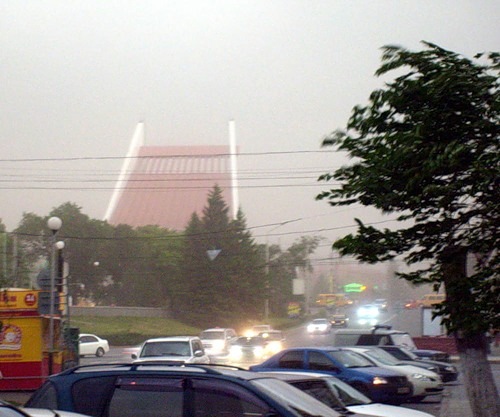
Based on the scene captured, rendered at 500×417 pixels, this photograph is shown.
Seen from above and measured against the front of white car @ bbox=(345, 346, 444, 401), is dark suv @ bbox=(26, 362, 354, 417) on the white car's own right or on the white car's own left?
on the white car's own right

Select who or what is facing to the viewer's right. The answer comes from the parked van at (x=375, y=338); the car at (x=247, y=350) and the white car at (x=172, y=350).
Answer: the parked van at (x=375, y=338)

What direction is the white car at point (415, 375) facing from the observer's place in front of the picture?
facing the viewer and to the right of the viewer

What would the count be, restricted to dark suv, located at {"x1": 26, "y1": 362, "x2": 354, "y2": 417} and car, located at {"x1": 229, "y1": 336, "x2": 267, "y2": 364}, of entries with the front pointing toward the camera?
1

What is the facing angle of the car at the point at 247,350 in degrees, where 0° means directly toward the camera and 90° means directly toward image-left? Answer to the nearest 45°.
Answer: approximately 0°

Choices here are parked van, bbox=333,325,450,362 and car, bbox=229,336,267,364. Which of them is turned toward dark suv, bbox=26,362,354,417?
car, bbox=229,336,267,364

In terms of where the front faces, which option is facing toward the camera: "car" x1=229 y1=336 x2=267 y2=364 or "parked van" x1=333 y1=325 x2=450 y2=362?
"car" x1=229 y1=336 x2=267 y2=364

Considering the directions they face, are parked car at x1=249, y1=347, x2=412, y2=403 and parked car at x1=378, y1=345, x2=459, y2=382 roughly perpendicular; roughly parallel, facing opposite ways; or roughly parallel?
roughly parallel

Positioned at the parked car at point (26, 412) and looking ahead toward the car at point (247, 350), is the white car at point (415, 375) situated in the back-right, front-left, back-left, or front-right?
front-right

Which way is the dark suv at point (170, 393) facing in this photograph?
to the viewer's right

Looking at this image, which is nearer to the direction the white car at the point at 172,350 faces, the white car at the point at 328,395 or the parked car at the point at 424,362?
the white car

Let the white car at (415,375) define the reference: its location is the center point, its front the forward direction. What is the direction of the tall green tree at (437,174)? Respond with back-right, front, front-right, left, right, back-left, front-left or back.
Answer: front-right

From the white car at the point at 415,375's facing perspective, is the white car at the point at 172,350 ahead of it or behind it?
behind

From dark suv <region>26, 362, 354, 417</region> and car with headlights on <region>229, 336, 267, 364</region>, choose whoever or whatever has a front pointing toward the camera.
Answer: the car with headlights on

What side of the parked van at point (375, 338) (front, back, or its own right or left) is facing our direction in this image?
right

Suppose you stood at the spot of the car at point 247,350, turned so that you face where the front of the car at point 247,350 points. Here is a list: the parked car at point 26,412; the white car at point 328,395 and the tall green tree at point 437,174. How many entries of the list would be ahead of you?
3
